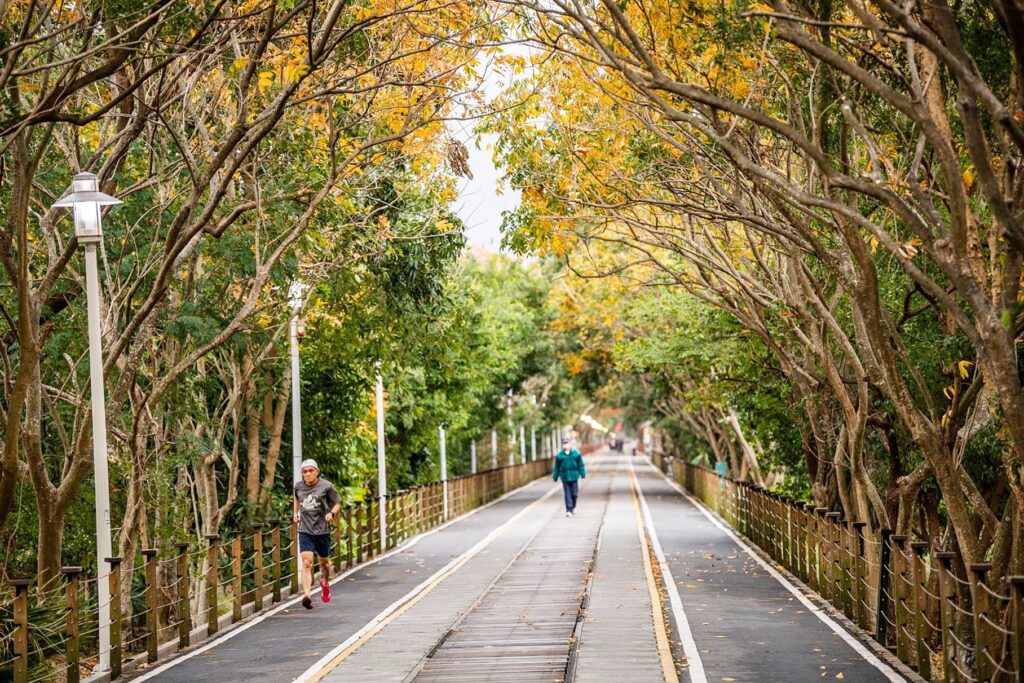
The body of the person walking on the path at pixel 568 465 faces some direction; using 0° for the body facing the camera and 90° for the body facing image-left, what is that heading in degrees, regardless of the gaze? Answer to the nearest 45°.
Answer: approximately 0°

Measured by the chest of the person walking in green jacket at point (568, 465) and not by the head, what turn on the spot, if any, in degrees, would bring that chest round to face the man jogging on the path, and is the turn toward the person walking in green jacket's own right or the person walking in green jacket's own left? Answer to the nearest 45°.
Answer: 0° — they already face them

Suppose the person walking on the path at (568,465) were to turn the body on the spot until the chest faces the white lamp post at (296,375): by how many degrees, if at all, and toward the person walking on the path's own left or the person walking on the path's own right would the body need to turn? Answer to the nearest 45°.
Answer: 0° — they already face it

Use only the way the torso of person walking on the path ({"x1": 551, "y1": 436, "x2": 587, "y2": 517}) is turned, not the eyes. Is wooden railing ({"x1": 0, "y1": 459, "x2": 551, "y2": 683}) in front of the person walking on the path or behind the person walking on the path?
in front

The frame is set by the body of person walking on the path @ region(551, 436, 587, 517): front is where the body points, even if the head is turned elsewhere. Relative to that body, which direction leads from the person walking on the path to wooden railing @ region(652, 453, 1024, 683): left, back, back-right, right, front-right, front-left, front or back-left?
front

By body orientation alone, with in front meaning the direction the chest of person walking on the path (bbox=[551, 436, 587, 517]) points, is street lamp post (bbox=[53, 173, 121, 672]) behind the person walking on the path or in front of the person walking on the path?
in front
